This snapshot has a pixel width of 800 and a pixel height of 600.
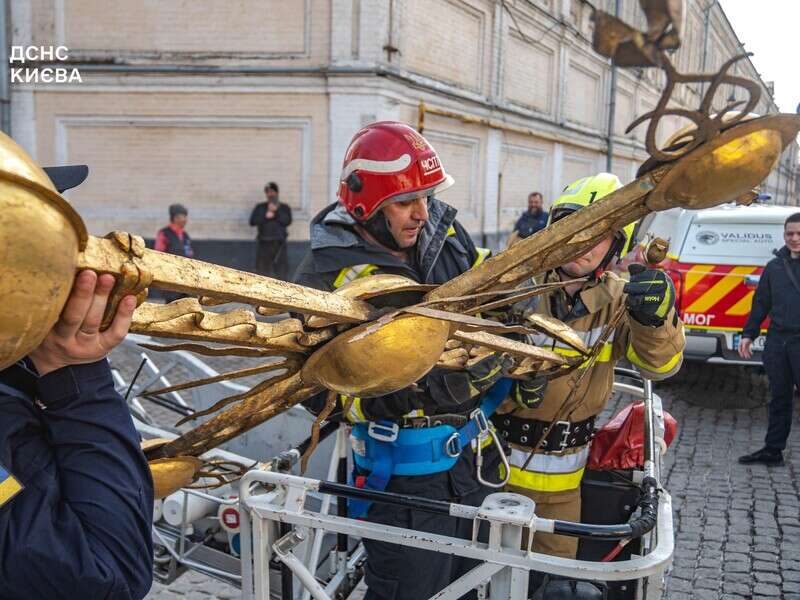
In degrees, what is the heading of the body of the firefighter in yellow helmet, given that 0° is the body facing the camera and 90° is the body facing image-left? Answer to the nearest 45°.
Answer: approximately 45°

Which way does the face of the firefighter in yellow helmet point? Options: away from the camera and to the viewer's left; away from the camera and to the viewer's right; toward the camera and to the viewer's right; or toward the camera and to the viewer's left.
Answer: toward the camera and to the viewer's left

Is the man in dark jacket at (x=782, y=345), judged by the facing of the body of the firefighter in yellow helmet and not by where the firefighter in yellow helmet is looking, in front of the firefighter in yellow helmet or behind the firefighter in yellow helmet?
behind

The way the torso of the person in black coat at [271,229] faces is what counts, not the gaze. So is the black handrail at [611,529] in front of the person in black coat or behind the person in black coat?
in front

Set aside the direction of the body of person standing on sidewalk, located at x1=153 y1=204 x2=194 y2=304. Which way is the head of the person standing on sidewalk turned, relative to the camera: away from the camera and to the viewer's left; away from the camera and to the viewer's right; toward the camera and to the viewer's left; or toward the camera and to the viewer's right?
toward the camera and to the viewer's right

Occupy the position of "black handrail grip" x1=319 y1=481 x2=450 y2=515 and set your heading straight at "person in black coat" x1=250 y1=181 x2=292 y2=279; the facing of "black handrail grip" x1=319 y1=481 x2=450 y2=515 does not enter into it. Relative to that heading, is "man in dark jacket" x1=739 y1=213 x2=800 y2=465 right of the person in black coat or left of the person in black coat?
right

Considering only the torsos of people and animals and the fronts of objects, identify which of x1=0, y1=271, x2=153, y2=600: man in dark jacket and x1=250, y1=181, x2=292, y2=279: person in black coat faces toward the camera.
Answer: the person in black coat

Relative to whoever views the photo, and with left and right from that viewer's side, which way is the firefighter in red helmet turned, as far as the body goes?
facing the viewer and to the right of the viewer

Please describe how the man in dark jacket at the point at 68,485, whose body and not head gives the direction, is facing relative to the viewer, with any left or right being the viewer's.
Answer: facing to the right of the viewer

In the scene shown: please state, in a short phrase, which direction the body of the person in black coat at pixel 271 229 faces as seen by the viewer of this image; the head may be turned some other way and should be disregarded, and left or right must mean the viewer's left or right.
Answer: facing the viewer

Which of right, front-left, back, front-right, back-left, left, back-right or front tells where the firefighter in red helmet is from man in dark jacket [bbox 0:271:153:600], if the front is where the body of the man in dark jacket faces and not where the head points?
front-left

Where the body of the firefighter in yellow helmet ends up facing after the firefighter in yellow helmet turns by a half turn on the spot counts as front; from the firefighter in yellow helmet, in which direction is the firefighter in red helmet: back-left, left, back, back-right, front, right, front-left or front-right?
back

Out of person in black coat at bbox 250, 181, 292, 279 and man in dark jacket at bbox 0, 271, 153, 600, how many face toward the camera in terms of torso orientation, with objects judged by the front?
1

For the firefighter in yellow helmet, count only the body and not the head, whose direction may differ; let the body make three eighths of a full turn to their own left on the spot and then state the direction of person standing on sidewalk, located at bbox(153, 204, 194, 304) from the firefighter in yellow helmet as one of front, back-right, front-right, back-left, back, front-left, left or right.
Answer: back-left
